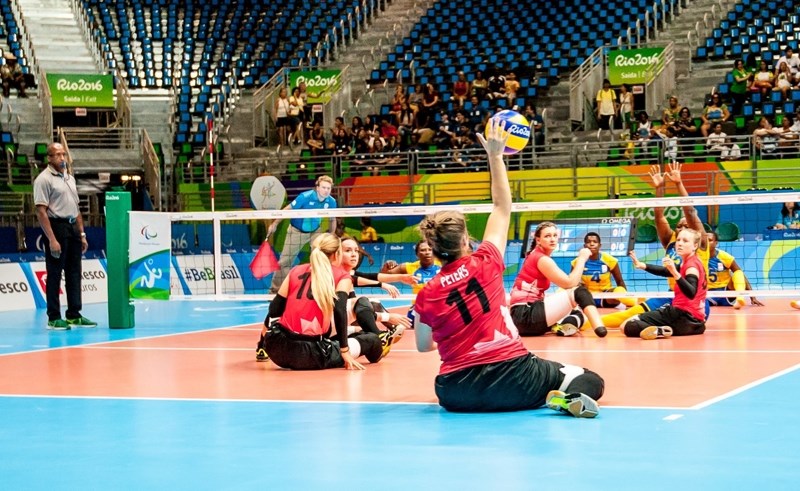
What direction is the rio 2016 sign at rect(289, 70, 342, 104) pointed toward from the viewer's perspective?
toward the camera

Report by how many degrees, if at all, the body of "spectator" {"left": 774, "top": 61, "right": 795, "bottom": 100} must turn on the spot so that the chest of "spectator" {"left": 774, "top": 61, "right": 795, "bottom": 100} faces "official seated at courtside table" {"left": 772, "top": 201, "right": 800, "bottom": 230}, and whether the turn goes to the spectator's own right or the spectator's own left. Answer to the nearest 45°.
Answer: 0° — they already face them

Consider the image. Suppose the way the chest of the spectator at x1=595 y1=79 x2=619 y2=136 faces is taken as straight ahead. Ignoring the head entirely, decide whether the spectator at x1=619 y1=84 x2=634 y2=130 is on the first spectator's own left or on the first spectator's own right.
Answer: on the first spectator's own left

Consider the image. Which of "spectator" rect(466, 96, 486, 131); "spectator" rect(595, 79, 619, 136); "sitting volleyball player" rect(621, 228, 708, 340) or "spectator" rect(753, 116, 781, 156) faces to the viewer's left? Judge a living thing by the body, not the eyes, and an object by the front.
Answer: the sitting volleyball player

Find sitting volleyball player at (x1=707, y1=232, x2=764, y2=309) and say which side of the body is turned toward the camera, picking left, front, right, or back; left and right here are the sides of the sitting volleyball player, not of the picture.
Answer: front

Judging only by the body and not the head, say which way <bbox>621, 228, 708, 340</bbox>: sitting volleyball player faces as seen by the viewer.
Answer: to the viewer's left

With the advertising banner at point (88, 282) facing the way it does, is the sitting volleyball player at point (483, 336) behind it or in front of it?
in front

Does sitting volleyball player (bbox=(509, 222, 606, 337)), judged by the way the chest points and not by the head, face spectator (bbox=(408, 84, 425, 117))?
no

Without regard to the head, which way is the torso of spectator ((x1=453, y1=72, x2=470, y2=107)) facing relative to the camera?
toward the camera

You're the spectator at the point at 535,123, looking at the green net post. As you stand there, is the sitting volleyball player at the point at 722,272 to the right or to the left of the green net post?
left

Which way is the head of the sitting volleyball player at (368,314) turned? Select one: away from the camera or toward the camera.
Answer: toward the camera

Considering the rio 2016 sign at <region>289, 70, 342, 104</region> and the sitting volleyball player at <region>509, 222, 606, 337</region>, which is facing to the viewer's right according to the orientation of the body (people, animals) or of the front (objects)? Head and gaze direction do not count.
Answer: the sitting volleyball player

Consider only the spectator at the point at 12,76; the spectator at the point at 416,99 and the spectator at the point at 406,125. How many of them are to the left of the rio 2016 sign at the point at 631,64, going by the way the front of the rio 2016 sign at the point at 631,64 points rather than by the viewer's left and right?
0

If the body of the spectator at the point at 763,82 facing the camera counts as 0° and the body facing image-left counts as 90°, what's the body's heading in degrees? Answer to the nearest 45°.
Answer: approximately 0°

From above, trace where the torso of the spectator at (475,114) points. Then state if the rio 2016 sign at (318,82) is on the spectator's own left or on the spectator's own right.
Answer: on the spectator's own right

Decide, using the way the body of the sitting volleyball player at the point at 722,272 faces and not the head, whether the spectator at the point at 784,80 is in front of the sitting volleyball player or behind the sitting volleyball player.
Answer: behind

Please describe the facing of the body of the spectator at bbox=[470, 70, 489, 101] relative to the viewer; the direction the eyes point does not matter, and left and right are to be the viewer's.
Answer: facing the viewer

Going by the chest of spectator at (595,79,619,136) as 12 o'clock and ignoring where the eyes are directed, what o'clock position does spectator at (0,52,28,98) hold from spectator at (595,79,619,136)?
spectator at (0,52,28,98) is roughly at 3 o'clock from spectator at (595,79,619,136).

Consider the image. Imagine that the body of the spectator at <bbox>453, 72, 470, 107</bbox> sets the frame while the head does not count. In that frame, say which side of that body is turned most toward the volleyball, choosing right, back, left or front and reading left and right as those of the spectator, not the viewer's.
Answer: front
